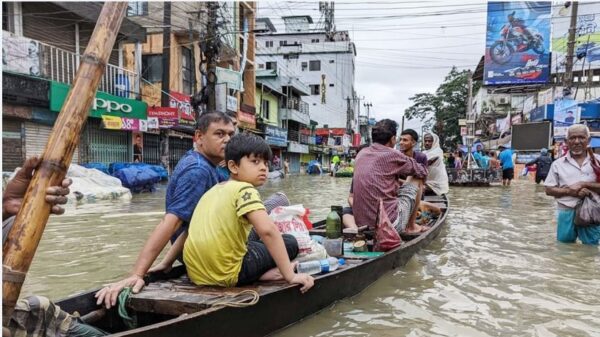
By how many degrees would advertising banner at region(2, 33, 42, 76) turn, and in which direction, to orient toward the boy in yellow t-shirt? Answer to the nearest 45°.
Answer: approximately 45° to its right

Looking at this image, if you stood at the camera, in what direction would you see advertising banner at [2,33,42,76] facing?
facing the viewer and to the right of the viewer

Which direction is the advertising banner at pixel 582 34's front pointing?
toward the camera

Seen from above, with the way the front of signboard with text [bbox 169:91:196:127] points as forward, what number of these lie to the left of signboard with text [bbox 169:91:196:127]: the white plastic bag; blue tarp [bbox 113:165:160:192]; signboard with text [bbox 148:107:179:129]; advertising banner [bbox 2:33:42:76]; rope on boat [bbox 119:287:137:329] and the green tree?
1

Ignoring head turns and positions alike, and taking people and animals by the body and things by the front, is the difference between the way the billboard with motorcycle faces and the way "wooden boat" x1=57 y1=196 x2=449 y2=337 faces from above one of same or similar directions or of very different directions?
very different directions

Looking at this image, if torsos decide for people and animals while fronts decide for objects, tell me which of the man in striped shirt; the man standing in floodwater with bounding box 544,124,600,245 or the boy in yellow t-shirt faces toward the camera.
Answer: the man standing in floodwater

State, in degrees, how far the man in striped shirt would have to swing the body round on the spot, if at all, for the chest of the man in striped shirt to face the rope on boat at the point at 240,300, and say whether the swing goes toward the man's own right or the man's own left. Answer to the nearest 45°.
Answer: approximately 135° to the man's own right

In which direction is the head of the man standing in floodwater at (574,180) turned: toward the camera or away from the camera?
toward the camera

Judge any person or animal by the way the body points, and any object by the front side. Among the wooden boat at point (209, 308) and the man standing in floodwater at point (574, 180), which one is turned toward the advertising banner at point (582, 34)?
the wooden boat

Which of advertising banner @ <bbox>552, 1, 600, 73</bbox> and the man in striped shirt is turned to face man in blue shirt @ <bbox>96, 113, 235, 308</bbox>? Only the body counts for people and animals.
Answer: the advertising banner

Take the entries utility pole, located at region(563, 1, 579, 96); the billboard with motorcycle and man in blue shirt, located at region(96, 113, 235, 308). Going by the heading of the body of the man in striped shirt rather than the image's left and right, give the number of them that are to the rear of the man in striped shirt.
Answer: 1

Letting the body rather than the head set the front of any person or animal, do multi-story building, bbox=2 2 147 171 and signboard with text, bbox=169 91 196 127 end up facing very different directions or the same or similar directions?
same or similar directions

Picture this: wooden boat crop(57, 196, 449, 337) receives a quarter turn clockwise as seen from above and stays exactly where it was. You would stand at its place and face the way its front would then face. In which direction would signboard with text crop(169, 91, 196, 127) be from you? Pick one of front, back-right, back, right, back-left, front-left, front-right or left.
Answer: back-left

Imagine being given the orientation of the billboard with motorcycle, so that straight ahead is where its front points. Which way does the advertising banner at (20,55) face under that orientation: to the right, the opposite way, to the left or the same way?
to the left

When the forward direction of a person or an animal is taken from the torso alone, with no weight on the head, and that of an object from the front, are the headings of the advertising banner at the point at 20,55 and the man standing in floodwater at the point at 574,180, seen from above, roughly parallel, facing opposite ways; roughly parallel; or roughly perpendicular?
roughly perpendicular
